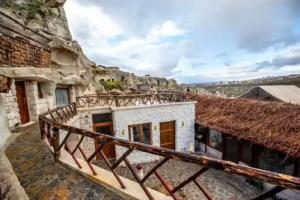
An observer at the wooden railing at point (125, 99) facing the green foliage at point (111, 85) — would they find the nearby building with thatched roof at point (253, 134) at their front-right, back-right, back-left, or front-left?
back-right

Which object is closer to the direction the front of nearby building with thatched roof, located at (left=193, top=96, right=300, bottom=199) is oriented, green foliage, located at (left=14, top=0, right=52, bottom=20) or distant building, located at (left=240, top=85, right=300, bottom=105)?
the green foliage

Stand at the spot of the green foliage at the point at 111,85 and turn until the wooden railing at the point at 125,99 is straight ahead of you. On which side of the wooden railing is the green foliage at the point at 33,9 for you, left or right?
right

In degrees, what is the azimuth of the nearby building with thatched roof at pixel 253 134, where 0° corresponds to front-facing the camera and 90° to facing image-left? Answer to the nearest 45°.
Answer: approximately 45°

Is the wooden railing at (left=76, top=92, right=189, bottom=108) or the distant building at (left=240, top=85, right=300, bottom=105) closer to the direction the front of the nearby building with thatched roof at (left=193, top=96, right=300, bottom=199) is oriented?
the wooden railing

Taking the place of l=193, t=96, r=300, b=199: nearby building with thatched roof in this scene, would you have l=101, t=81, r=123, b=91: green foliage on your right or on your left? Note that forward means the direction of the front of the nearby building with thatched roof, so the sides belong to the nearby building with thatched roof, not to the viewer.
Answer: on your right

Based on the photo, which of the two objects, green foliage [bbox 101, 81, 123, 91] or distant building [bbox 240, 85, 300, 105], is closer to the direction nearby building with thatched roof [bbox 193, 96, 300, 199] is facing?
the green foliage

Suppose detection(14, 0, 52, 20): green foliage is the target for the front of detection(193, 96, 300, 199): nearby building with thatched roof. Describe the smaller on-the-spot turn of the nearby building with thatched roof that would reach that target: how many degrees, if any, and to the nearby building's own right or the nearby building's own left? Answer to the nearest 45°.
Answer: approximately 45° to the nearby building's own right
